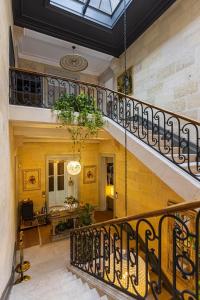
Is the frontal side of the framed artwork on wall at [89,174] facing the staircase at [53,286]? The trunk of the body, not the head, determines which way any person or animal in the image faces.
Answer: yes

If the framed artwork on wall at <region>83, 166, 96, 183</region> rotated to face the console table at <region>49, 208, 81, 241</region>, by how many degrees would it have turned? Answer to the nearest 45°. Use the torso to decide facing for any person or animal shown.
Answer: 0° — it already faces it

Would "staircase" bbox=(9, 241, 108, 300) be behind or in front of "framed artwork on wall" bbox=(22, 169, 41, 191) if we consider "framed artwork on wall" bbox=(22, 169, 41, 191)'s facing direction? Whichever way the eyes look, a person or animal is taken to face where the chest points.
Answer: in front

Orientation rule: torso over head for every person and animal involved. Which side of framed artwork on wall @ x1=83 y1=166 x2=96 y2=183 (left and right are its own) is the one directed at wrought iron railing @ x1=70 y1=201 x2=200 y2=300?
front

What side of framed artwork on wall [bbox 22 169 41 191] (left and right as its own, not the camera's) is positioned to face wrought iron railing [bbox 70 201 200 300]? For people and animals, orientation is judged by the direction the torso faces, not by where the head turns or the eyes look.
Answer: front

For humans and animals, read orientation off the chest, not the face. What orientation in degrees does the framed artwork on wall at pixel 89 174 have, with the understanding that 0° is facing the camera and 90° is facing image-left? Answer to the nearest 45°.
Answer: approximately 0°

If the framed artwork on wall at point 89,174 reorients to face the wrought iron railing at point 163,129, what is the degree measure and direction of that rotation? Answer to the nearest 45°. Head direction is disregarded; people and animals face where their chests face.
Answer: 0° — it already faces it

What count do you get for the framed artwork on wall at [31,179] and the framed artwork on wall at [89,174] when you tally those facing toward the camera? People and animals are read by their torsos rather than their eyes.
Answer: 2

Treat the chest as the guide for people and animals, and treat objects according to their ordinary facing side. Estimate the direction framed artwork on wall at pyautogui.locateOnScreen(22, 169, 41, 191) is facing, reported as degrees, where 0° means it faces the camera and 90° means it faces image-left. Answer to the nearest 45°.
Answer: approximately 0°
